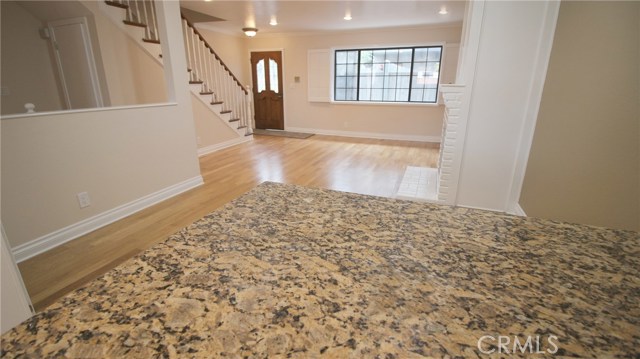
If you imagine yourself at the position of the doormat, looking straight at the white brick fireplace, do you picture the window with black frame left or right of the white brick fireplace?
left

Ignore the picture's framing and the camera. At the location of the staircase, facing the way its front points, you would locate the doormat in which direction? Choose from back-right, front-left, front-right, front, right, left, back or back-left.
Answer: front

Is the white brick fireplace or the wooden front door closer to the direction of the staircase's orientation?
the wooden front door

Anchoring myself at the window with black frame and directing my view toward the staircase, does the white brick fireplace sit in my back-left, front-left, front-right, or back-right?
front-left

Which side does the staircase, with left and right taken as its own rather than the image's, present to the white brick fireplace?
right

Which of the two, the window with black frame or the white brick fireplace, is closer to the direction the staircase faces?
the window with black frame

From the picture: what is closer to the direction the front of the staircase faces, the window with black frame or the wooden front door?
the wooden front door

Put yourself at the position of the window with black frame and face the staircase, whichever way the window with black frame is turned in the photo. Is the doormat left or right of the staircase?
right

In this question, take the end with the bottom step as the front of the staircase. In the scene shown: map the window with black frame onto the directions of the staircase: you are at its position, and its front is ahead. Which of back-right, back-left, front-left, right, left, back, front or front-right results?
front-right

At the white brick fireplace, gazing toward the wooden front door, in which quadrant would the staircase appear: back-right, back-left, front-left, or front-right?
front-left

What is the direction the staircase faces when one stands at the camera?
facing away from the viewer and to the right of the viewer

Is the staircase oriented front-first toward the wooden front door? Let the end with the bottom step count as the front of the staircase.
yes
